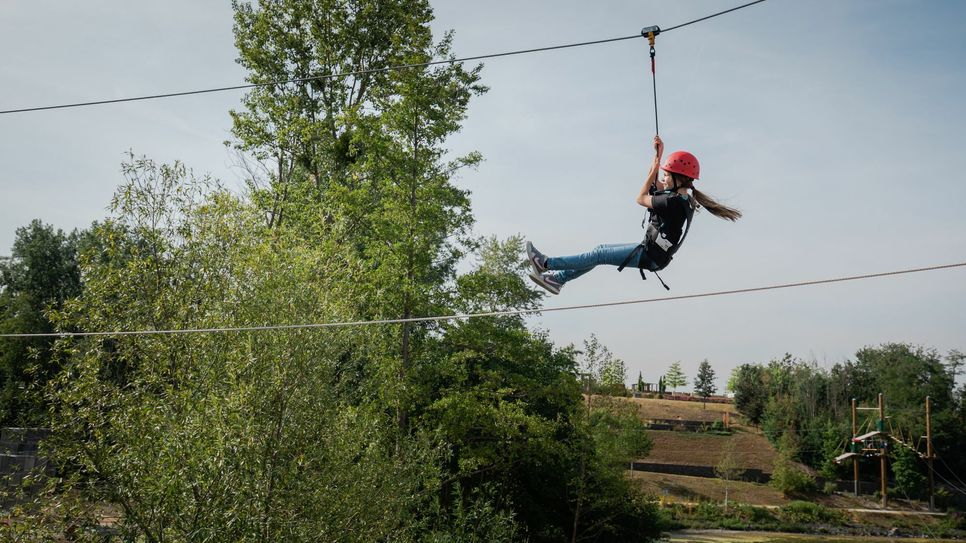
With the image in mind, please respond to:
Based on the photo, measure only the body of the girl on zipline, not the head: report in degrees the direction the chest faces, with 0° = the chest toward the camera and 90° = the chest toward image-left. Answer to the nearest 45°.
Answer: approximately 90°

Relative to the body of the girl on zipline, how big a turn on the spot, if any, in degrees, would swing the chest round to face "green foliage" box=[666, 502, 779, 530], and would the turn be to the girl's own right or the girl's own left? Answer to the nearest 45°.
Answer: approximately 90° to the girl's own right

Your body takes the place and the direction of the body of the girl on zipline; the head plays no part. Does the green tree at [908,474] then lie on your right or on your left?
on your right

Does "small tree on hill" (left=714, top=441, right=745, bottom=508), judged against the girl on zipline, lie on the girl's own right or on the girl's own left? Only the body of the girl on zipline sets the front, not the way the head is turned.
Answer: on the girl's own right

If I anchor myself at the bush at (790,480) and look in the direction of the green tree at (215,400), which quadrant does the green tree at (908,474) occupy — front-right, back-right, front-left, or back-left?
back-left

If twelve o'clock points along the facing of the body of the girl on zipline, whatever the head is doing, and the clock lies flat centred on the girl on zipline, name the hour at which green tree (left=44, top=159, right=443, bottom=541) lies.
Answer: The green tree is roughly at 1 o'clock from the girl on zipline.

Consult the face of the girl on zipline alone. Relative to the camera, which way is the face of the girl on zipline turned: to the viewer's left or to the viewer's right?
to the viewer's left

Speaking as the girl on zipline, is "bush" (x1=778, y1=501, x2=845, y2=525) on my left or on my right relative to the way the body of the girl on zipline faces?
on my right
